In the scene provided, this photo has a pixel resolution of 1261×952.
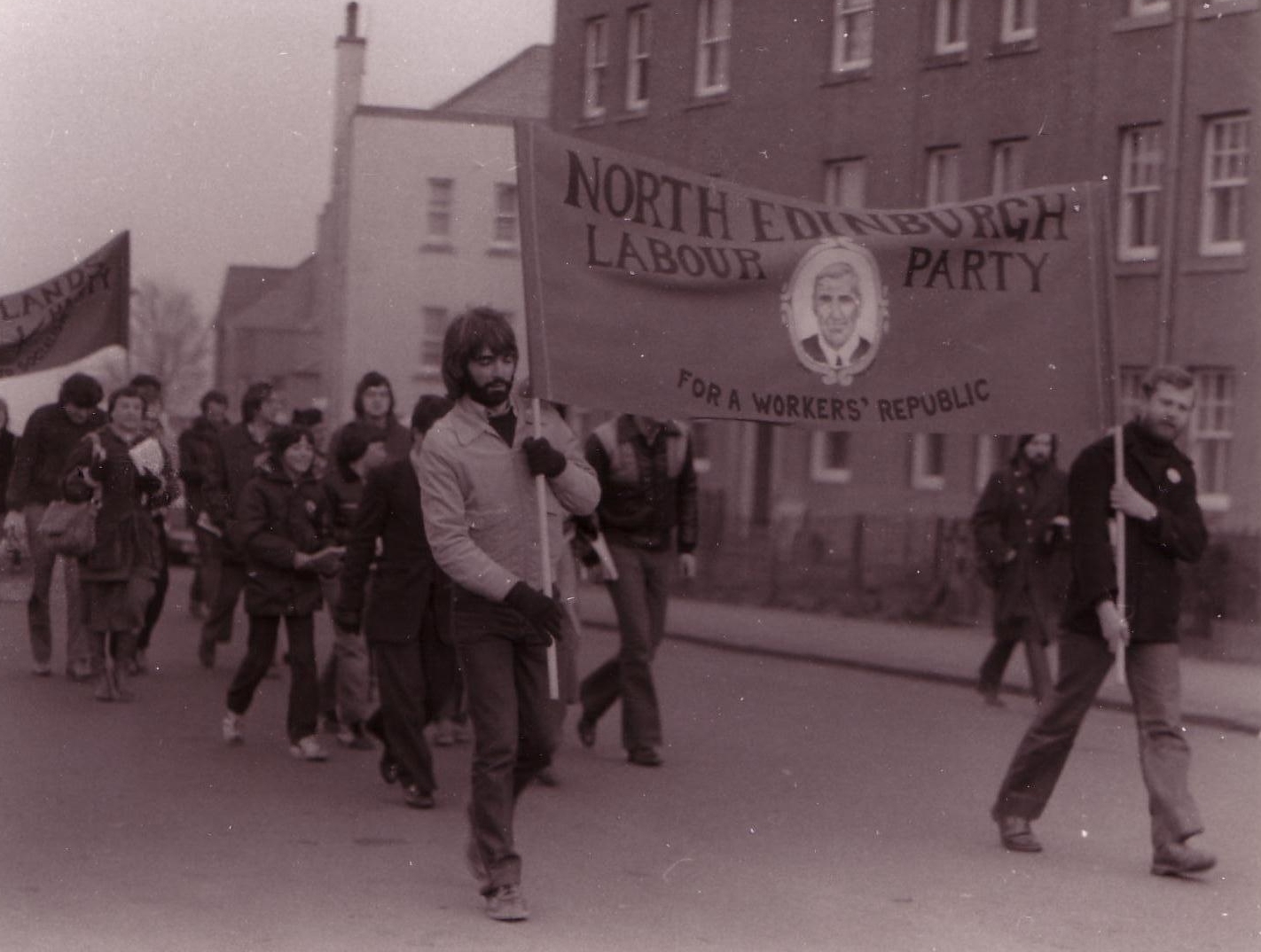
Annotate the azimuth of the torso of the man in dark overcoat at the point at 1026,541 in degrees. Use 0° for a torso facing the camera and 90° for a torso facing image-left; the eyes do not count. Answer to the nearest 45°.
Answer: approximately 315°

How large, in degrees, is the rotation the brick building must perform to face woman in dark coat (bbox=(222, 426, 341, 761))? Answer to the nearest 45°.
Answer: approximately 45° to its left

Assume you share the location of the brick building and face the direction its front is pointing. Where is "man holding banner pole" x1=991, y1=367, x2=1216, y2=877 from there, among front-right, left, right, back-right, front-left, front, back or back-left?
front-left

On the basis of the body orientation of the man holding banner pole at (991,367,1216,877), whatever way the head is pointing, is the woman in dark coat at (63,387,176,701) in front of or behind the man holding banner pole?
behind

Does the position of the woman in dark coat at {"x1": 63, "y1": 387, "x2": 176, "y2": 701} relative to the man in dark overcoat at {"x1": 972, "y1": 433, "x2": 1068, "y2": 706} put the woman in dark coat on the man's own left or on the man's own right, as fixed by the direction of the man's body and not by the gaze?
on the man's own right

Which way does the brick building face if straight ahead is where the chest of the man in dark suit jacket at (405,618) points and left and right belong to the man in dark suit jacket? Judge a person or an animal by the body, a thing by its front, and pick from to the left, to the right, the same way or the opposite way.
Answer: to the right

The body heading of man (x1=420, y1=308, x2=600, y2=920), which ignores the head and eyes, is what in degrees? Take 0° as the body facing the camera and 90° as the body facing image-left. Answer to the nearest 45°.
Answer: approximately 315°

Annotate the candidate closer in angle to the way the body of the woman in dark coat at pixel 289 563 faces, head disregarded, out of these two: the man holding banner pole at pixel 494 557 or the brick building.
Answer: the man holding banner pole

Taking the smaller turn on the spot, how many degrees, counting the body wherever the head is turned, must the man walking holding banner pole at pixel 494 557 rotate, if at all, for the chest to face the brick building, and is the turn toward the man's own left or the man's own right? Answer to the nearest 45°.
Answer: approximately 135° to the man's own left
